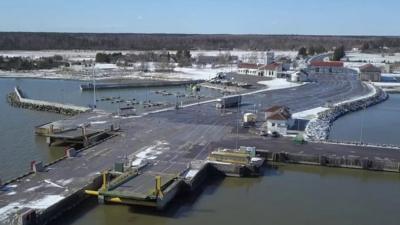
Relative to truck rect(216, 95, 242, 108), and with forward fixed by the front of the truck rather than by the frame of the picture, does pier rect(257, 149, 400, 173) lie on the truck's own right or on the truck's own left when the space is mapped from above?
on the truck's own left

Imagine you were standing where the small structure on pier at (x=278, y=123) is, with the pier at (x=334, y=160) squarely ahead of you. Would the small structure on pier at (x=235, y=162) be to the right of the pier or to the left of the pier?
right

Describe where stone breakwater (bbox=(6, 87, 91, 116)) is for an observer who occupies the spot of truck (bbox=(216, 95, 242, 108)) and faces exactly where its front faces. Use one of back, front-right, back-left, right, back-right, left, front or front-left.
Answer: front-right

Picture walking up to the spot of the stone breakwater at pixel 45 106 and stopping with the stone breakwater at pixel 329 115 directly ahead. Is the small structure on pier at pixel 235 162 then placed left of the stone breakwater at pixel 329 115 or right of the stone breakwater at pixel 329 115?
right

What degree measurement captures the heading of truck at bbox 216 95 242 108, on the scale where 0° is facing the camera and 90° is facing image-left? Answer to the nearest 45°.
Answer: approximately 45°

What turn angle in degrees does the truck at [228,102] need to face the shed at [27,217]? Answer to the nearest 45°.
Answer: approximately 45° to its left
